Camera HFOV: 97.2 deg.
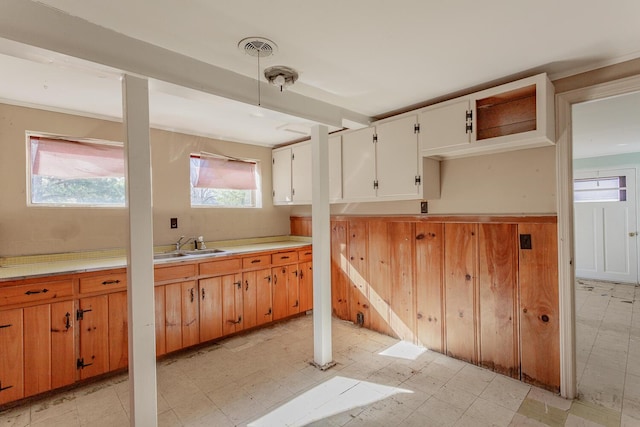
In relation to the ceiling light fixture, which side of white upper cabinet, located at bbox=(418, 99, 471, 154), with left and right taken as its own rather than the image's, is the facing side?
front

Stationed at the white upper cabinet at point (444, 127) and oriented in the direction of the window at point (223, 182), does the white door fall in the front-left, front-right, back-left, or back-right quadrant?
back-right

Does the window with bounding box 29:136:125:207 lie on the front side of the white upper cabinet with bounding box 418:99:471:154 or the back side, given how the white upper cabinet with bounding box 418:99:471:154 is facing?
on the front side

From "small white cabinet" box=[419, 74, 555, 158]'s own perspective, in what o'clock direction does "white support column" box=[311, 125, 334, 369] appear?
The white support column is roughly at 1 o'clock from the small white cabinet.

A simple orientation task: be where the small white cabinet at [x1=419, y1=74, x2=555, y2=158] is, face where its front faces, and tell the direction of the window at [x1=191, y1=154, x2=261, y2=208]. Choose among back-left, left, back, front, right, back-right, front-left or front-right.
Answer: front-right

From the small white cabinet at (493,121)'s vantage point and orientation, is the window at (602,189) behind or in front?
behind

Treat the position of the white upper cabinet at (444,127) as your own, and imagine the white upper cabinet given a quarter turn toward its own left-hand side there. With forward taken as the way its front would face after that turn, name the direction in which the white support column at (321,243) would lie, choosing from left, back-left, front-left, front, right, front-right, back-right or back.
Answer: back-right

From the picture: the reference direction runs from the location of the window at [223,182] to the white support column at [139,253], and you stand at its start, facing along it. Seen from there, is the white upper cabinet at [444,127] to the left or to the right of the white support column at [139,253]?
left

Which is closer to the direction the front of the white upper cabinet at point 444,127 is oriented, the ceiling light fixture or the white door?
the ceiling light fixture

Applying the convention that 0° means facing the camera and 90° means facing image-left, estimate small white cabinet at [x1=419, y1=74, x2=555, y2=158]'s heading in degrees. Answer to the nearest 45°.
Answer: approximately 45°

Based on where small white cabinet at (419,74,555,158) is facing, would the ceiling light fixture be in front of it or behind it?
in front

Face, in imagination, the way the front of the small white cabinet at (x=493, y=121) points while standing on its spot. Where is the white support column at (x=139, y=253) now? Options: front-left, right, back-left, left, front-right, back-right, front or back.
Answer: front

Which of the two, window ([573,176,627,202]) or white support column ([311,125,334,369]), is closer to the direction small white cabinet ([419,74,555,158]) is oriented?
the white support column

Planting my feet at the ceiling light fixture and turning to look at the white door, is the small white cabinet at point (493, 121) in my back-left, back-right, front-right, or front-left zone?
front-right
